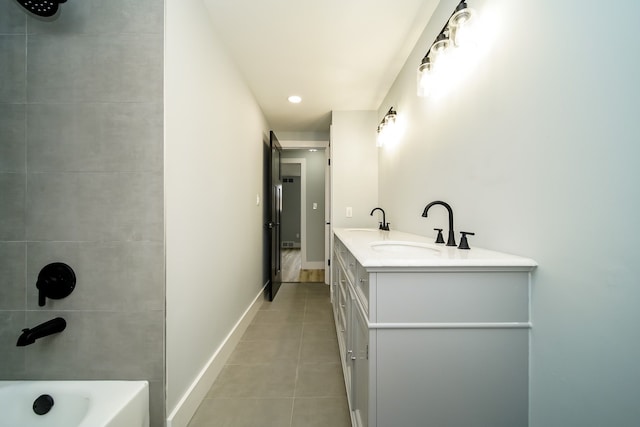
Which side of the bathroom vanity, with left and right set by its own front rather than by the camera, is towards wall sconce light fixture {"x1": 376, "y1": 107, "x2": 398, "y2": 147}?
right

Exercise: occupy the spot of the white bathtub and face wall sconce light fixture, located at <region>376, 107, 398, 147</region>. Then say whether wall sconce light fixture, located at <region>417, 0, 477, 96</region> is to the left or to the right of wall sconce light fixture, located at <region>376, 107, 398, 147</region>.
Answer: right

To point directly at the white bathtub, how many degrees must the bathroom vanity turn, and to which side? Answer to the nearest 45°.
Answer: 0° — it already faces it

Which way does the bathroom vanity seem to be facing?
to the viewer's left
